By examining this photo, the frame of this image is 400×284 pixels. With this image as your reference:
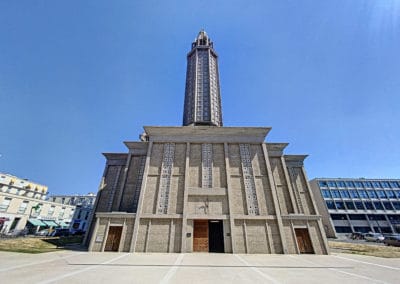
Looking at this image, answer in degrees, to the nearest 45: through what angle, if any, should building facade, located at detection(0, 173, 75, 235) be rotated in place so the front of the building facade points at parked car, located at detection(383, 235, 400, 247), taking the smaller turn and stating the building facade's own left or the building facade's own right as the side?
0° — it already faces it

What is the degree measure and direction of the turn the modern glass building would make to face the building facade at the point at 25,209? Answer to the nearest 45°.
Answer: approximately 45° to its right

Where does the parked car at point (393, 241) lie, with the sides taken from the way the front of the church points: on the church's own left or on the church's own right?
on the church's own left

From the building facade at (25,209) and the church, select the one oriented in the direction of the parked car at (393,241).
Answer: the building facade

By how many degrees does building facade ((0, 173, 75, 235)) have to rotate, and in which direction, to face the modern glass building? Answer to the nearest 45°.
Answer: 0° — it already faces it

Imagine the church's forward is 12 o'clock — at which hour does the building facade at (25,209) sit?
The building facade is roughly at 4 o'clock from the church.

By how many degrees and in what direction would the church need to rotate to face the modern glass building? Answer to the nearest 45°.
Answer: approximately 135° to its left

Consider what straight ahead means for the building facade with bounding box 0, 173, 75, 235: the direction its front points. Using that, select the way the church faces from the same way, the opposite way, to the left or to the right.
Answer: to the right
